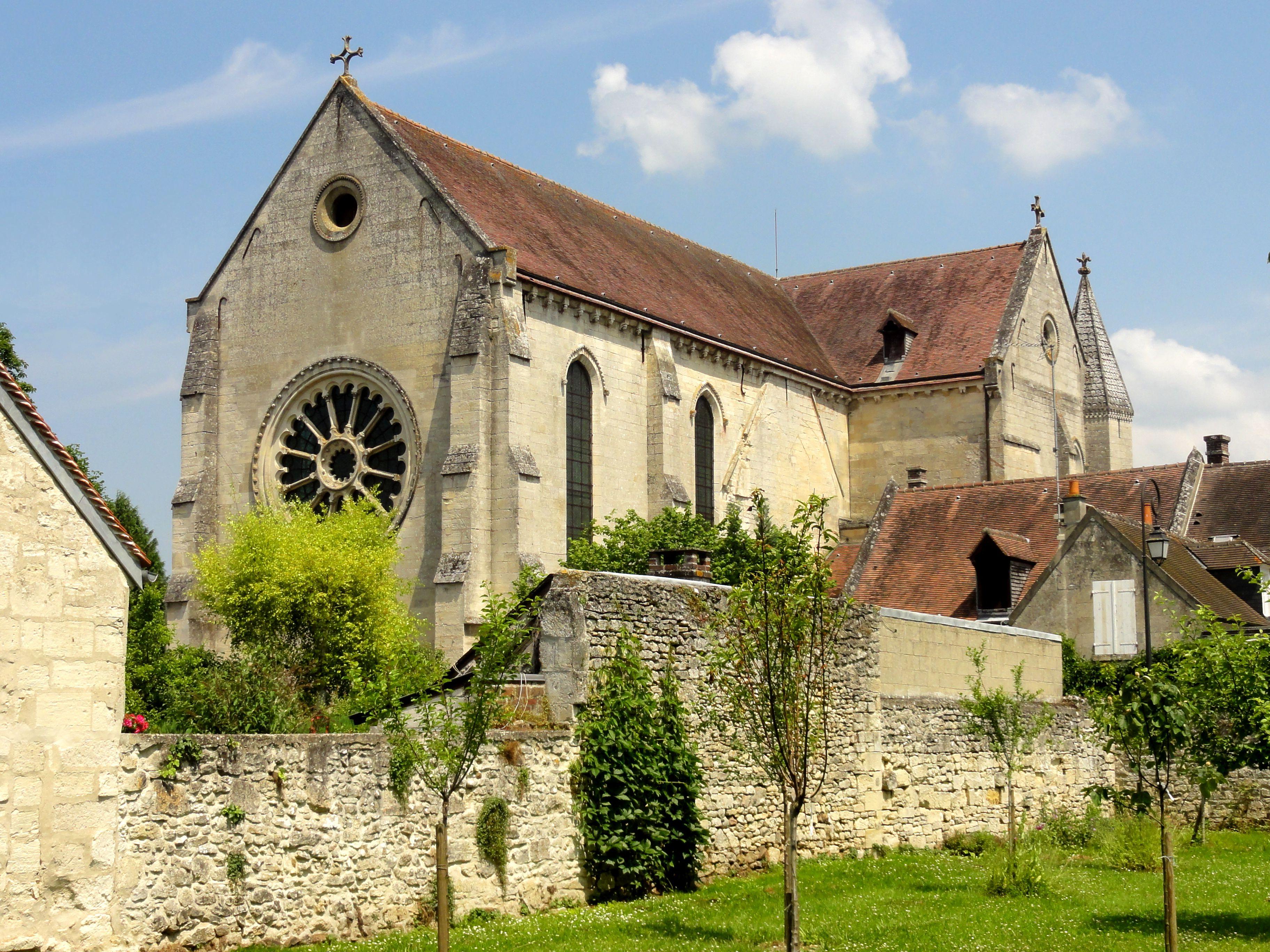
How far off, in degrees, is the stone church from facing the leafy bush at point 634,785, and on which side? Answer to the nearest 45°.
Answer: approximately 45° to its left

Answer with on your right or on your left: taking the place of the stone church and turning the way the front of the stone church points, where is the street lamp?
on your left

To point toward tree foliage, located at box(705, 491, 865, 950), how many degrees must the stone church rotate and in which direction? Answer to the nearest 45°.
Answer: approximately 45° to its left

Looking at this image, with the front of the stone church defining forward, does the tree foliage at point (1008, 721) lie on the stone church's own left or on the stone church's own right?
on the stone church's own left

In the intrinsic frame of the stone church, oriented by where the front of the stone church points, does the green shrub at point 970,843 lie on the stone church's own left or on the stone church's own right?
on the stone church's own left

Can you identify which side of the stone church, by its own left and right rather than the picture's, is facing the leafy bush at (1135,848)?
left

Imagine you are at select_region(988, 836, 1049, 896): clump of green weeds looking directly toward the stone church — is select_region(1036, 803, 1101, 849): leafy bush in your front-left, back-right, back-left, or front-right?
front-right

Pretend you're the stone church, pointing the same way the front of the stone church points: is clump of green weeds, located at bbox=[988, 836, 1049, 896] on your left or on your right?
on your left

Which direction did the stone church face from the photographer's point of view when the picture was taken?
facing the viewer and to the left of the viewer

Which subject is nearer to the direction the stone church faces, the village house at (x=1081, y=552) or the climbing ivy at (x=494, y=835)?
the climbing ivy

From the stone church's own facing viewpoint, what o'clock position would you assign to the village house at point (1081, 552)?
The village house is roughly at 8 o'clock from the stone church.

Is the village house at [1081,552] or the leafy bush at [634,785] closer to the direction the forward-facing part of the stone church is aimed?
the leafy bush

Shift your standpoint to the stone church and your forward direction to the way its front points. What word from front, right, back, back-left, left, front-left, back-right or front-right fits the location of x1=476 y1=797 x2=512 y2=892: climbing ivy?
front-left

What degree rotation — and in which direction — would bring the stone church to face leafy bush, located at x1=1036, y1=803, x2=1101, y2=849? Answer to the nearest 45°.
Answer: approximately 90° to its left
